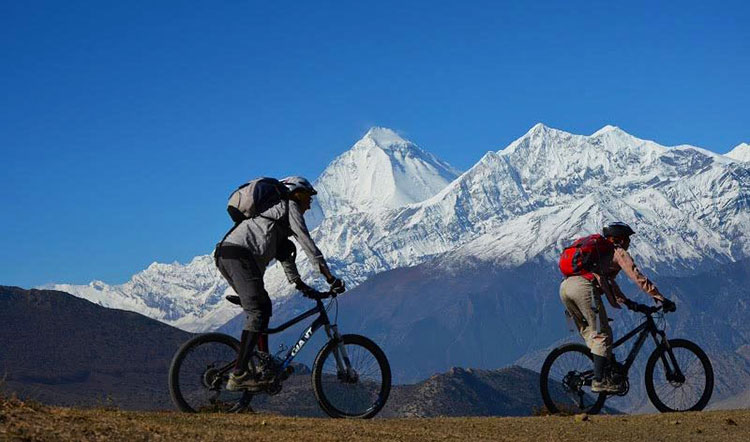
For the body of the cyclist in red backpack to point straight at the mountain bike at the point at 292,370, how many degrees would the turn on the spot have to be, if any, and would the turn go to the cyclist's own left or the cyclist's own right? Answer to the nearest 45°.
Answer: approximately 135° to the cyclist's own right

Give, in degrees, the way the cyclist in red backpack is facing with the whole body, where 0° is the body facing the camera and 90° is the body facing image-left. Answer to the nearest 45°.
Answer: approximately 270°

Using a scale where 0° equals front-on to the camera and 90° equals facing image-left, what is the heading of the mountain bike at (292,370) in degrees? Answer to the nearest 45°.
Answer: approximately 270°

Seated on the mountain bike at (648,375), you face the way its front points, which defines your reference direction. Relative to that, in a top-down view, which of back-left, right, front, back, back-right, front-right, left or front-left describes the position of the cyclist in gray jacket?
back-right

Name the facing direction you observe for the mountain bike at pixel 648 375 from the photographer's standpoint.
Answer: facing to the right of the viewer

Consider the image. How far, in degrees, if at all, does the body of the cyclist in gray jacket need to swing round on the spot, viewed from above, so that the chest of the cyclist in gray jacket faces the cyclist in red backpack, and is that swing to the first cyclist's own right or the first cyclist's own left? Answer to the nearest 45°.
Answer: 0° — they already face them

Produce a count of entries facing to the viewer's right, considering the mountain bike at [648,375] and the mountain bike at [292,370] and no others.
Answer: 2

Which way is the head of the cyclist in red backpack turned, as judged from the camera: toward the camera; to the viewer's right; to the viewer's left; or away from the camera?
to the viewer's right

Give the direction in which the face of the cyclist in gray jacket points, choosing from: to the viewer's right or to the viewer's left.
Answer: to the viewer's right

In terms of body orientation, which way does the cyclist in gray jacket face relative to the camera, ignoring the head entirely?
to the viewer's right
